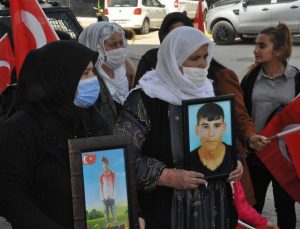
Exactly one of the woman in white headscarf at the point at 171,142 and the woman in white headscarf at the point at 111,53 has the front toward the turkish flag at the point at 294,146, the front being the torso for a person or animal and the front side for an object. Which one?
the woman in white headscarf at the point at 111,53

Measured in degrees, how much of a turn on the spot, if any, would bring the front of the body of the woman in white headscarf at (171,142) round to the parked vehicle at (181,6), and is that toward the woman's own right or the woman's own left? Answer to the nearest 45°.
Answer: approximately 135° to the woman's own left

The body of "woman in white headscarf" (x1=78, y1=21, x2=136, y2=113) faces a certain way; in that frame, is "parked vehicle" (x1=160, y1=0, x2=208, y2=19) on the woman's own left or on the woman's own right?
on the woman's own left

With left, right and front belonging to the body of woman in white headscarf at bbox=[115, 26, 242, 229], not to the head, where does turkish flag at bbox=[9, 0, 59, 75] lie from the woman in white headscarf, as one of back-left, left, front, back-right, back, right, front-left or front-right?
back

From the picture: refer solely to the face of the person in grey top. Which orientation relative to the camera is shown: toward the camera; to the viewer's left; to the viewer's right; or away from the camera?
to the viewer's left

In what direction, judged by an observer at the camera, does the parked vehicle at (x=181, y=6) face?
facing away from the viewer and to the right of the viewer
